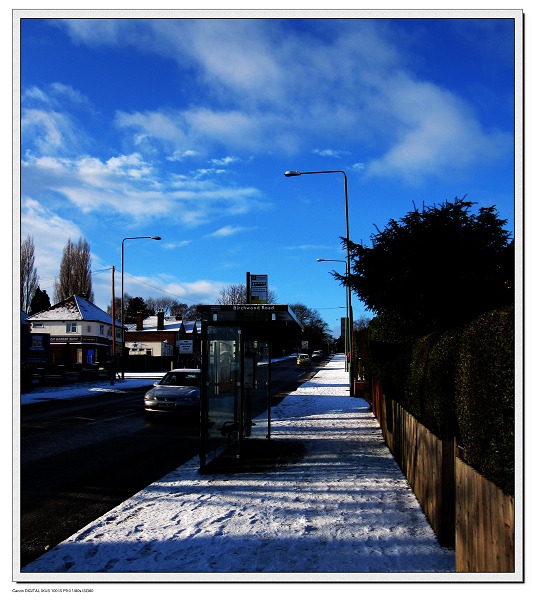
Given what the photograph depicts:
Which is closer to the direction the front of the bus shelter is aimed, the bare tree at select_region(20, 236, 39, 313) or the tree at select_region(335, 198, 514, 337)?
the tree

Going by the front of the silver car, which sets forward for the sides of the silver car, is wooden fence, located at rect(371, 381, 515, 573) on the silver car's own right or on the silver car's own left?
on the silver car's own left

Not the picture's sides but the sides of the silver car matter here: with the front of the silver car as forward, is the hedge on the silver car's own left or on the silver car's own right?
on the silver car's own left

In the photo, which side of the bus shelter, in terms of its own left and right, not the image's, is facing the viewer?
right
